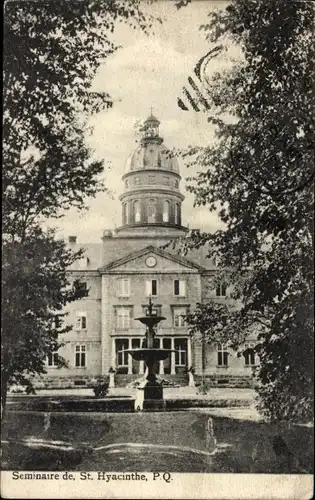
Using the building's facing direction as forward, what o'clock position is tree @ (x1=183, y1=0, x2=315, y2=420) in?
The tree is roughly at 12 o'clock from the building.

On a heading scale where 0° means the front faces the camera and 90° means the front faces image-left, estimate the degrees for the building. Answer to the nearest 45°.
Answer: approximately 0°
